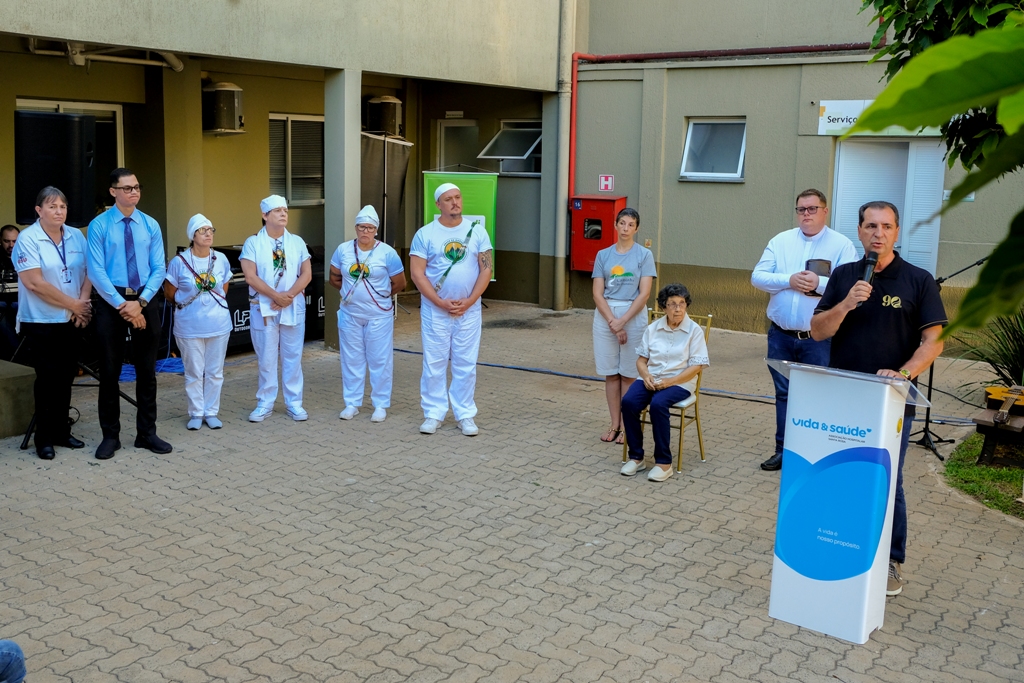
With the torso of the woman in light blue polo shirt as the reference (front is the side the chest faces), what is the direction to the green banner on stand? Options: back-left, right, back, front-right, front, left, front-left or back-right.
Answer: left

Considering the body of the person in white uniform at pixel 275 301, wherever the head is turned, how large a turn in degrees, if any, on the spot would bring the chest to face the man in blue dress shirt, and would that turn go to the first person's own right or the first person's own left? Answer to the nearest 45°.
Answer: approximately 45° to the first person's own right

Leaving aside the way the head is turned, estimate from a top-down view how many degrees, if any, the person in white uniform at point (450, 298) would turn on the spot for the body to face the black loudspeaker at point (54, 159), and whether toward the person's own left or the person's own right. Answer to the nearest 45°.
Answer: approximately 90° to the person's own right

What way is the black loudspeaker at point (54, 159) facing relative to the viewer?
toward the camera

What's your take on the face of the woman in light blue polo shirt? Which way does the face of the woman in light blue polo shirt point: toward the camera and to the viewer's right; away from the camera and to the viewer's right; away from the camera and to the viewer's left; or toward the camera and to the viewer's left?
toward the camera and to the viewer's right

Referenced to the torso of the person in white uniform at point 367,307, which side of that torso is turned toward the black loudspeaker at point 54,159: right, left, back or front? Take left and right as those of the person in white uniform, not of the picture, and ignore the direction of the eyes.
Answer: right

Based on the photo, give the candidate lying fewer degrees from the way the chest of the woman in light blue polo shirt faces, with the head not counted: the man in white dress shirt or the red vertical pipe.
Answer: the man in white dress shirt

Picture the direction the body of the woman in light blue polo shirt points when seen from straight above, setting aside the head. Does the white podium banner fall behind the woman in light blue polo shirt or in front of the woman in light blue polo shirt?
in front

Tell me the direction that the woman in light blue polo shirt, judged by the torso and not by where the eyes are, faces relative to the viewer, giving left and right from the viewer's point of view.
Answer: facing the viewer and to the right of the viewer

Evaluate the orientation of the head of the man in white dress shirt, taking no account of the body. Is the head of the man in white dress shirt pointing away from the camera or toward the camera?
toward the camera

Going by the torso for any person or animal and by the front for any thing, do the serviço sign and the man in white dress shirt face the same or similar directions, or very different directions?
same or similar directions

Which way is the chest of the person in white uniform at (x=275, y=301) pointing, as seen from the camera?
toward the camera

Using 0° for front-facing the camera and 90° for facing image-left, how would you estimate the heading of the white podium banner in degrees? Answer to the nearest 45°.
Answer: approximately 0°

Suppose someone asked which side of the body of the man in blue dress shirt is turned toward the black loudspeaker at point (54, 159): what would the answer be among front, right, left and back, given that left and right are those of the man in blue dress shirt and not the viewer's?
back

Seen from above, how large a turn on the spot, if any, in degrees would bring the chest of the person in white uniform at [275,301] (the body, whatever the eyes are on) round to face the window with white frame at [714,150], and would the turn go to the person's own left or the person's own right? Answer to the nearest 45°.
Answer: approximately 135° to the person's own left
